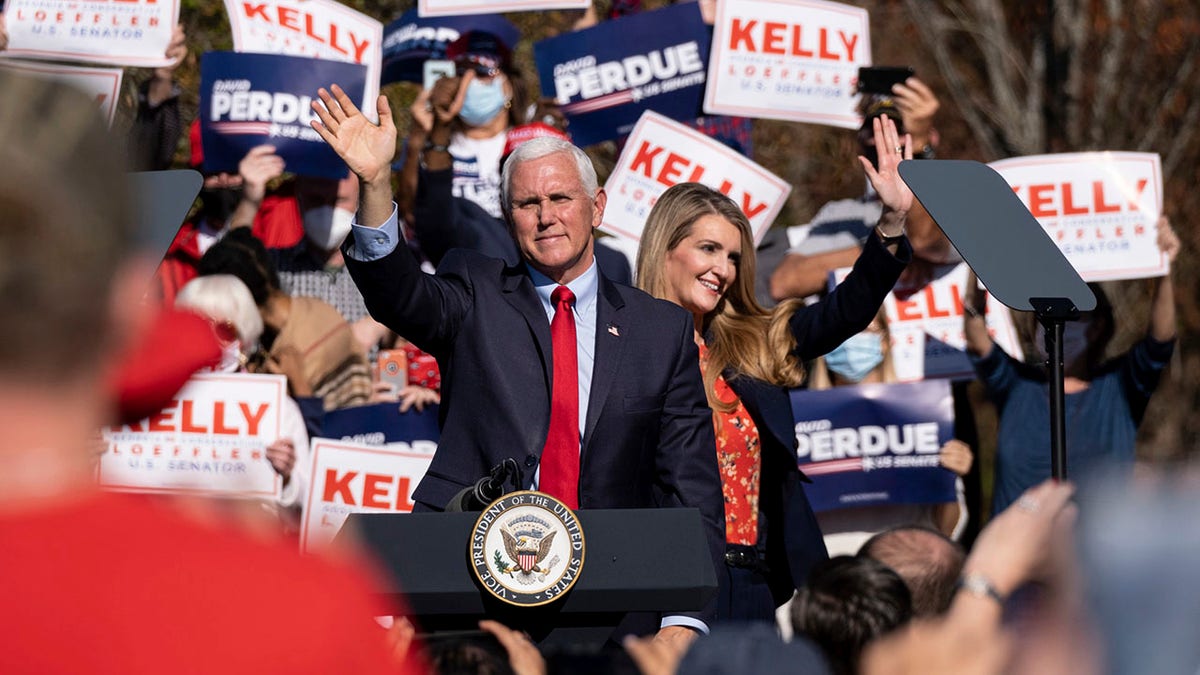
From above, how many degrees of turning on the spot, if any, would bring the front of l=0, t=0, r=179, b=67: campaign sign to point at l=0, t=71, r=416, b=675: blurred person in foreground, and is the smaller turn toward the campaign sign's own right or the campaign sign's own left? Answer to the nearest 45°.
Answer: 0° — it already faces them

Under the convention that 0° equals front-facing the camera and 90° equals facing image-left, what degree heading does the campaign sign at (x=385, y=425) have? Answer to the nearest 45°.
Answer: approximately 0°

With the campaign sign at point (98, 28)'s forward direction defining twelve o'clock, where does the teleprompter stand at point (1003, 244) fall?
The teleprompter stand is roughly at 11 o'clock from the campaign sign.

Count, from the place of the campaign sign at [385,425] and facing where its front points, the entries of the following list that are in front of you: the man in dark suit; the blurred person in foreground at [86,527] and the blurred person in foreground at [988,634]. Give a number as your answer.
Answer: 3

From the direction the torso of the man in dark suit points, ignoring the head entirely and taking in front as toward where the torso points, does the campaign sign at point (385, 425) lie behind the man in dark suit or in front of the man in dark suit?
behind

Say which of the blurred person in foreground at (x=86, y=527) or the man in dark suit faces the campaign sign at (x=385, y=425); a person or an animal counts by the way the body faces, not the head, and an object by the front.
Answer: the blurred person in foreground

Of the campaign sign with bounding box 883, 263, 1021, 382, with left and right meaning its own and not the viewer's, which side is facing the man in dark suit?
front

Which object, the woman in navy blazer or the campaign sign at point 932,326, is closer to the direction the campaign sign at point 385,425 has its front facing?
the woman in navy blazer

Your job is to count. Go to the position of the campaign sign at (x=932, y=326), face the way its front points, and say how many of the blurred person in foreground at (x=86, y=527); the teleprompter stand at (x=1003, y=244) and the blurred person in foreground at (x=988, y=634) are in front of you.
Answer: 3

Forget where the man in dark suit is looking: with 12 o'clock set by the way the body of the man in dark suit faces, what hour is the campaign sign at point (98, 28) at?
The campaign sign is roughly at 5 o'clock from the man in dark suit.

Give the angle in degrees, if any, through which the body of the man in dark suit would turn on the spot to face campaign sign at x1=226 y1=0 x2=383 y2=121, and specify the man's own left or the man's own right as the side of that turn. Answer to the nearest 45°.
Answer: approximately 180°

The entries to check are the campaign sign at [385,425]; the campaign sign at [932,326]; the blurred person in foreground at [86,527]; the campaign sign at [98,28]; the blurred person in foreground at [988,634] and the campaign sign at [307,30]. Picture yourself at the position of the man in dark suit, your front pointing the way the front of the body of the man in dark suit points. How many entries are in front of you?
2

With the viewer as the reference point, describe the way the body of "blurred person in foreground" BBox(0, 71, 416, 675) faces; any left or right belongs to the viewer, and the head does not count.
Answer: facing away from the viewer
